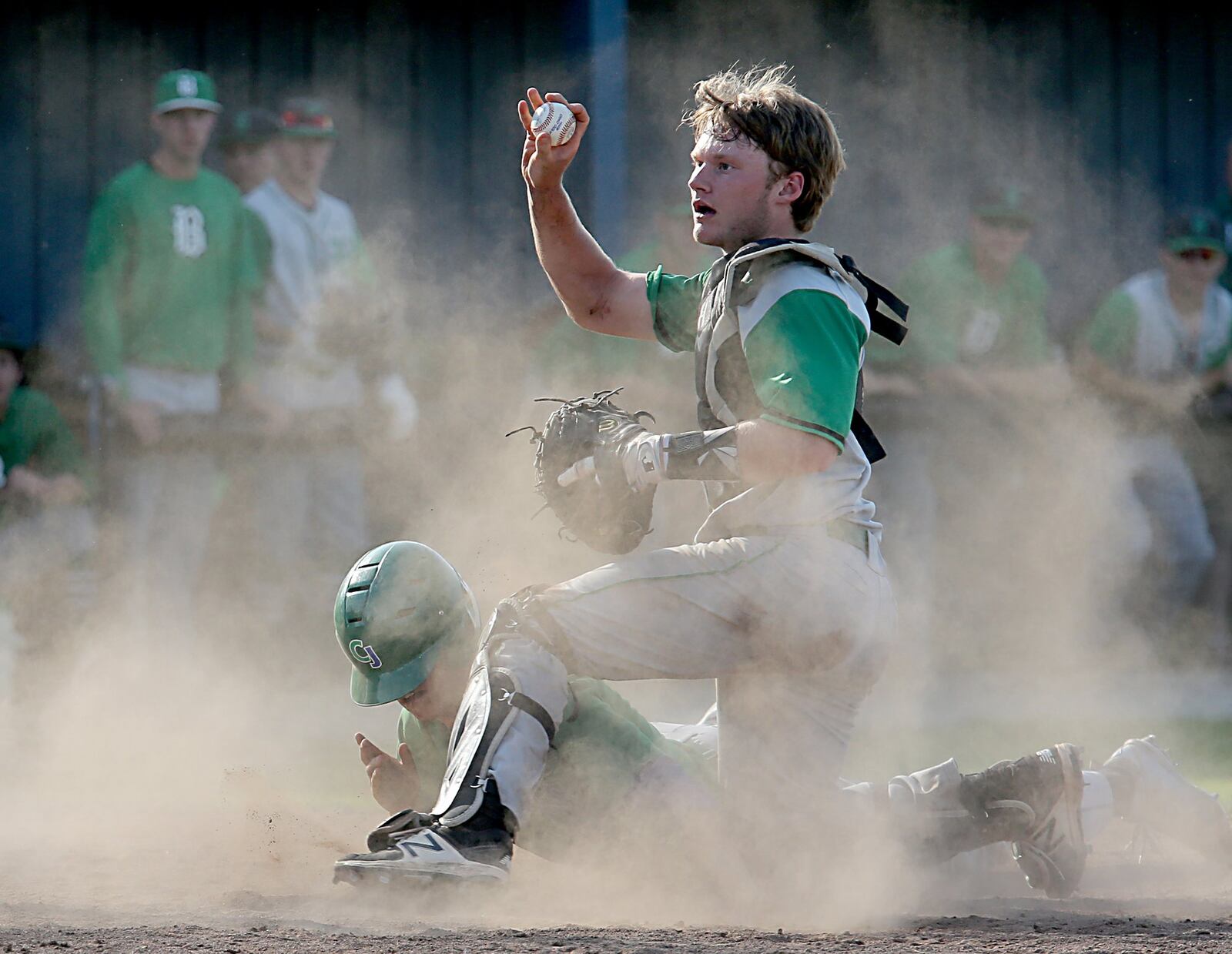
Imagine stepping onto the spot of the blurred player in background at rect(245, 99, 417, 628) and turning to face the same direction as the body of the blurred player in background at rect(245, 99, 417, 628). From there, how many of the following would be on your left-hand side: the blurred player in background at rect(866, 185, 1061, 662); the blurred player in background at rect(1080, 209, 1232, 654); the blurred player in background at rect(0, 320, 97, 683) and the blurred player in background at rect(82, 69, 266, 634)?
2

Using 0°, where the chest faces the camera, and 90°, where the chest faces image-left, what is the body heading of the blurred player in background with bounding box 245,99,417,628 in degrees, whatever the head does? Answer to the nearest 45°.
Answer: approximately 0°

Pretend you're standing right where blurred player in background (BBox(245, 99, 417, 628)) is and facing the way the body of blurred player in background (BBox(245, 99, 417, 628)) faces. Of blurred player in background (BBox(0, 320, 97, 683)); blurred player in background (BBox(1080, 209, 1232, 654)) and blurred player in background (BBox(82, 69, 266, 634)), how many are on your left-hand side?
1

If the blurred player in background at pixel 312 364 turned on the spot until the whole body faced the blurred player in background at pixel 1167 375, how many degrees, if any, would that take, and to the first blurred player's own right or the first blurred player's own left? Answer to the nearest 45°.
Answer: approximately 90° to the first blurred player's own left

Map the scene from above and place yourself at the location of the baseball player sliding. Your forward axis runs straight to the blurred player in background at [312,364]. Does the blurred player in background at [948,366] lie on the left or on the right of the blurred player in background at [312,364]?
right

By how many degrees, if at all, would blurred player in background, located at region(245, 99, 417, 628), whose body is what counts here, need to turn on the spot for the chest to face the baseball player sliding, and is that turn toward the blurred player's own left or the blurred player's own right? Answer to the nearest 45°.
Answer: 0° — they already face them

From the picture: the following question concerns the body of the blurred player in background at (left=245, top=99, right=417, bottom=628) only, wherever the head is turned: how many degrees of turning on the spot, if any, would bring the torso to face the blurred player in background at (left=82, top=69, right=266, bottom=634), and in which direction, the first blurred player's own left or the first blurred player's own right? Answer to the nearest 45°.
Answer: approximately 45° to the first blurred player's own right

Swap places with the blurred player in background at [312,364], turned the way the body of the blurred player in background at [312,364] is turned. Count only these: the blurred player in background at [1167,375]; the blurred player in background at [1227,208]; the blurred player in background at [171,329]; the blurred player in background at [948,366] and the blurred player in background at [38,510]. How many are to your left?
3

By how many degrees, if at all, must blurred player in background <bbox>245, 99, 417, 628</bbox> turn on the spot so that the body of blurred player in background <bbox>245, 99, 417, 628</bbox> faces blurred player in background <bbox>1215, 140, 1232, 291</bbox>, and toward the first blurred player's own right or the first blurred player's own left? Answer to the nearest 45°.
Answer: approximately 90° to the first blurred player's own left

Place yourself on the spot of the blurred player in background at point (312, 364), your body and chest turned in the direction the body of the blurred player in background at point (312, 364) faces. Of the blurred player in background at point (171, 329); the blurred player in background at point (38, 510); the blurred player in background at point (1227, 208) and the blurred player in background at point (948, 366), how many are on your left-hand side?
2

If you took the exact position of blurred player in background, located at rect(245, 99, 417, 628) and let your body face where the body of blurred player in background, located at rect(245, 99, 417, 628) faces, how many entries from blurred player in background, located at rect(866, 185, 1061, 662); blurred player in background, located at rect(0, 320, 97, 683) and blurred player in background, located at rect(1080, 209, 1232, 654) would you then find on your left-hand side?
2
